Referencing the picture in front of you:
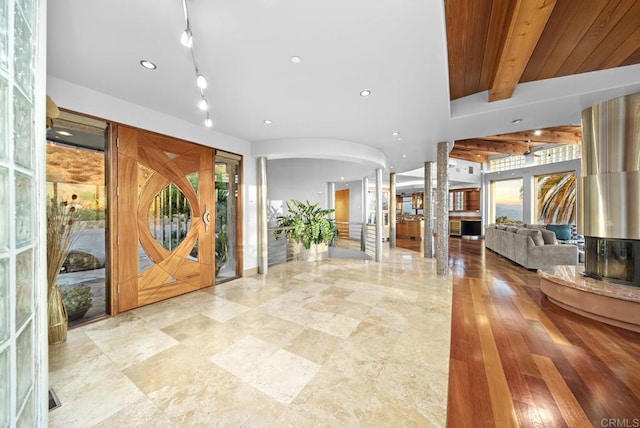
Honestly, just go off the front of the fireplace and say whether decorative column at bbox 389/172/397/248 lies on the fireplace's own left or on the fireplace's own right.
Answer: on the fireplace's own right

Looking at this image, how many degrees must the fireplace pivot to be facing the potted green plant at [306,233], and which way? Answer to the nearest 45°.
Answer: approximately 45° to its right

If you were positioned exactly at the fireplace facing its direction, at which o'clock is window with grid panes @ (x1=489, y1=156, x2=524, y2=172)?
The window with grid panes is roughly at 4 o'clock from the fireplace.

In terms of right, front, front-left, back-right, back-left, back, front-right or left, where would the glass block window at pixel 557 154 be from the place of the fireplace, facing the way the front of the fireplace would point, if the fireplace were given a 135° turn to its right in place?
front

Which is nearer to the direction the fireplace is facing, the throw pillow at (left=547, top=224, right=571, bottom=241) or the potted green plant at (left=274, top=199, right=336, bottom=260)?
the potted green plant

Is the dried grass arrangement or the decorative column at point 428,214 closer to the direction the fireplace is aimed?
the dried grass arrangement

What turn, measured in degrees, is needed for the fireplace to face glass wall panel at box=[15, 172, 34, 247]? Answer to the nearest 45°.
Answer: approximately 45° to its left

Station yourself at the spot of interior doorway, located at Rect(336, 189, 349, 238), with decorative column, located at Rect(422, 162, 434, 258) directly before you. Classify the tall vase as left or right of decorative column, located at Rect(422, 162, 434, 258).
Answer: right

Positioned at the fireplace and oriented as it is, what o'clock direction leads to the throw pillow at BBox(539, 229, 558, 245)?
The throw pillow is roughly at 4 o'clock from the fireplace.

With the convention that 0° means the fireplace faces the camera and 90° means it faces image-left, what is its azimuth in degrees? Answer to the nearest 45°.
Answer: approximately 45°
